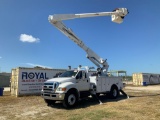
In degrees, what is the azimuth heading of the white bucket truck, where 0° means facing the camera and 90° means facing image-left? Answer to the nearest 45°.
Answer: approximately 45°
